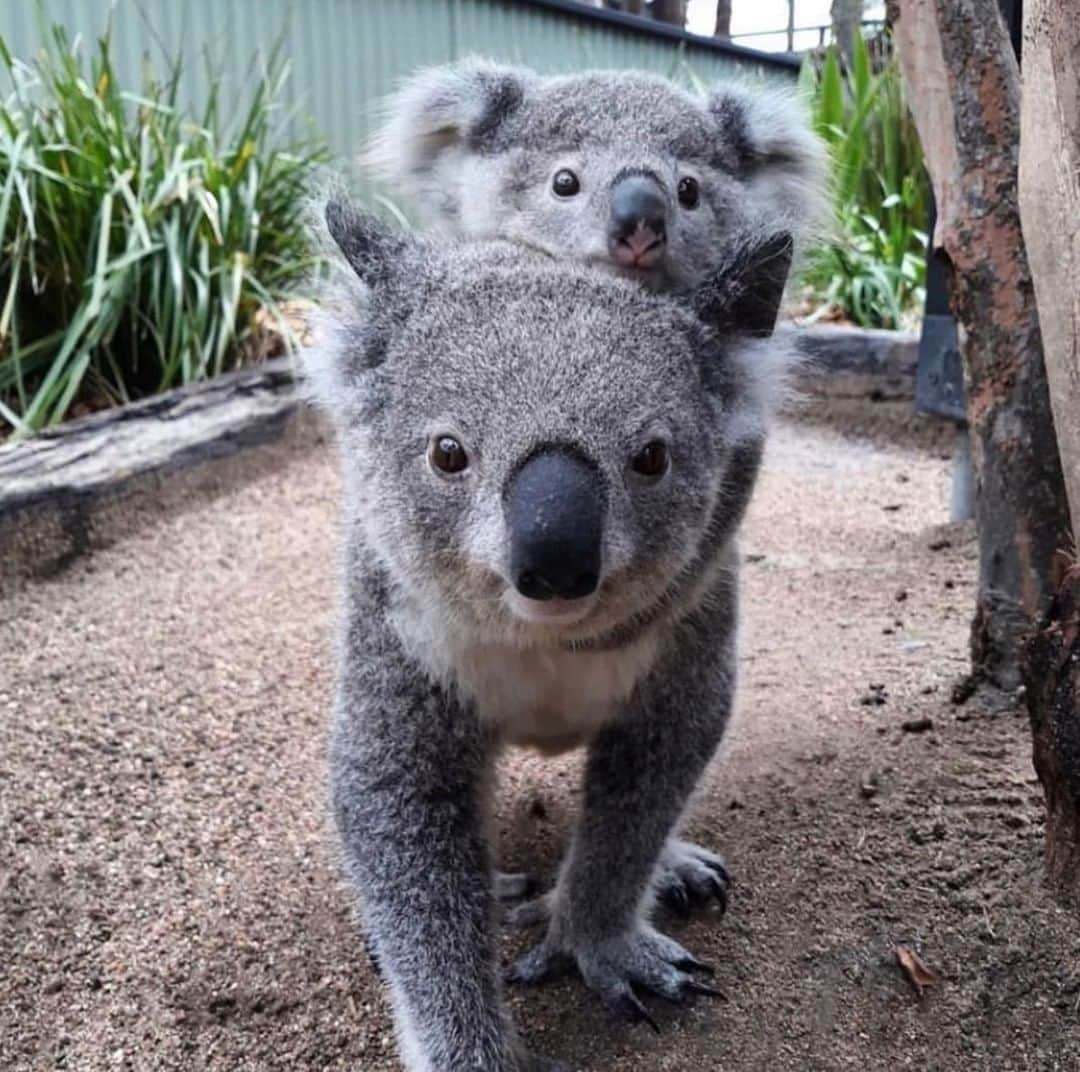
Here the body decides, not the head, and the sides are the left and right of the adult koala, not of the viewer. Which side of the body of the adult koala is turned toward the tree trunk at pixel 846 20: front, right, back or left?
back

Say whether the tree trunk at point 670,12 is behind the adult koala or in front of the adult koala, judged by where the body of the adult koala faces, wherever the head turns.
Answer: behind

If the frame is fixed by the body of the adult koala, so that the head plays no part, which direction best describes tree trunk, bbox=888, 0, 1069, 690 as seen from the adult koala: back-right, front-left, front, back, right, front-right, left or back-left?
back-left

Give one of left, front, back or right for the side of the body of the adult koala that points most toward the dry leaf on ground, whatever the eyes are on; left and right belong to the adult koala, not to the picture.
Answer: left

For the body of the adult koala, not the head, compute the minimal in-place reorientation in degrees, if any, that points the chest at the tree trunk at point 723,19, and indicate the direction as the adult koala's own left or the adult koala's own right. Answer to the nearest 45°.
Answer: approximately 180°

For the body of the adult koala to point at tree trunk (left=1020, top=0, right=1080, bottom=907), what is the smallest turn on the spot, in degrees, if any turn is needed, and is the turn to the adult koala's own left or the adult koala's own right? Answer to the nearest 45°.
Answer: approximately 90° to the adult koala's own left

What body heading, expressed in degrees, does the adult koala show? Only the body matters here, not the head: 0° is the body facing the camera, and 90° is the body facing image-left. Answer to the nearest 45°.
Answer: approximately 0°

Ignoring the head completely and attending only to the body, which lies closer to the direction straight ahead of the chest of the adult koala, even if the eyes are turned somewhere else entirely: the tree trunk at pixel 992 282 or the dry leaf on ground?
the dry leaf on ground
